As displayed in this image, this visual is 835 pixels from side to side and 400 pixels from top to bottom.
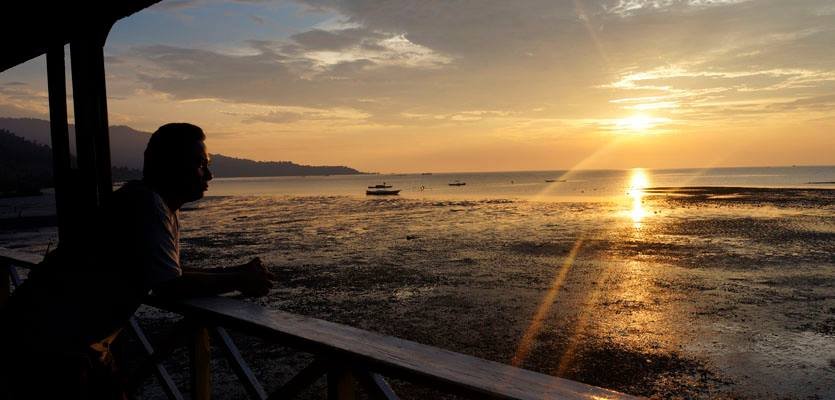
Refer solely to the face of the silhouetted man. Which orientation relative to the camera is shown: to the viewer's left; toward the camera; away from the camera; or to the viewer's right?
to the viewer's right

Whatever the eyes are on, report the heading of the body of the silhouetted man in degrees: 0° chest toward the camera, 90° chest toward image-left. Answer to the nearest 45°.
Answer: approximately 270°
